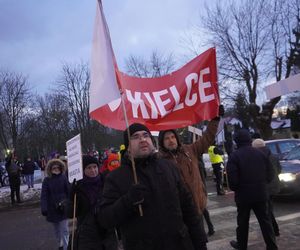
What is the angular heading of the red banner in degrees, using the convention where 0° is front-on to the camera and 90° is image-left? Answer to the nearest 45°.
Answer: approximately 0°

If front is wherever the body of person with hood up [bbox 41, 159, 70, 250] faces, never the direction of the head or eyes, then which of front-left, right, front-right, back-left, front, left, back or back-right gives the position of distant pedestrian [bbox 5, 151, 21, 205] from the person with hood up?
back

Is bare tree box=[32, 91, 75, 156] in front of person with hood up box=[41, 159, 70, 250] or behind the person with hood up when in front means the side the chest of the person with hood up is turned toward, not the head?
behind

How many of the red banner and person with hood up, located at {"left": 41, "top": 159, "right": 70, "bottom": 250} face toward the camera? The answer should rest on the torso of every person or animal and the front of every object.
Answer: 2

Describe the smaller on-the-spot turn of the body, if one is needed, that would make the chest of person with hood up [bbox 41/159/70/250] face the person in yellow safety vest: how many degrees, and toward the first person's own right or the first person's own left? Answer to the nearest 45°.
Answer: approximately 135° to the first person's own left

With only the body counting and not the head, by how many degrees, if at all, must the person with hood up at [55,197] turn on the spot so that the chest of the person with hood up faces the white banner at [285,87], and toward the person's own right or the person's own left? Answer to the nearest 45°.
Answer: approximately 90° to the person's own left

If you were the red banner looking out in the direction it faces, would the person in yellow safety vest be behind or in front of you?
behind

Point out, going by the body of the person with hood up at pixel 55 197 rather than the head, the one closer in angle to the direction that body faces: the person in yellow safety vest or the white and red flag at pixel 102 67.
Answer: the white and red flag
